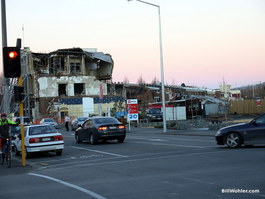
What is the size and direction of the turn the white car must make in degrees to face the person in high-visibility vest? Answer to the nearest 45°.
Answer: approximately 90° to its left

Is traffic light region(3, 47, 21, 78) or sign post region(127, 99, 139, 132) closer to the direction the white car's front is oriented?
the sign post

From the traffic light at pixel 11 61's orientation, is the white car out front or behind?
behind

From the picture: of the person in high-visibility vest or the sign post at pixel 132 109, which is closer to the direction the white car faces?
the sign post

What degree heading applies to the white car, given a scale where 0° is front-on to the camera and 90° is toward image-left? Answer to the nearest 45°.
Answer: approximately 135°

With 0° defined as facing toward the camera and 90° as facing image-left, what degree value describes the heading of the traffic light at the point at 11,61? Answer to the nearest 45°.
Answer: approximately 0°

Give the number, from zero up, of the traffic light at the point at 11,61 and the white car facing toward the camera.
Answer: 1

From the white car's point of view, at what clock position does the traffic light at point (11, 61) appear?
The traffic light is roughly at 8 o'clock from the white car.

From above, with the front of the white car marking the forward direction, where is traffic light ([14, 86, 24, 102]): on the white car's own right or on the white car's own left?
on the white car's own left
